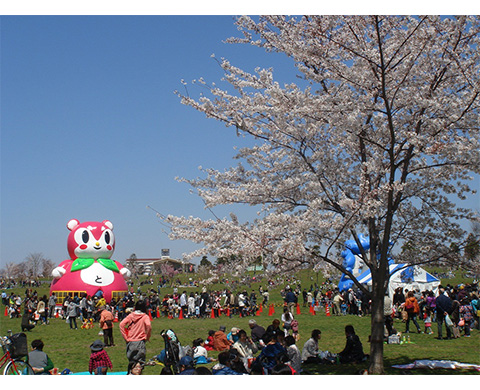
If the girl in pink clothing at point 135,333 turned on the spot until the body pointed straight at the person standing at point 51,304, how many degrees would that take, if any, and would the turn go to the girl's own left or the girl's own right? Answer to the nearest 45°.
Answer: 0° — they already face them

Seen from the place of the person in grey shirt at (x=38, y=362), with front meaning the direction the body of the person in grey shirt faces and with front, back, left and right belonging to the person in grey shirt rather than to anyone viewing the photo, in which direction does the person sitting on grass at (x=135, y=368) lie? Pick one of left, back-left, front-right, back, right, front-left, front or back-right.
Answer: right

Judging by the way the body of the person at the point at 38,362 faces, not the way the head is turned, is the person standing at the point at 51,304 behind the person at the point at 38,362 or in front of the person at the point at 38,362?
in front

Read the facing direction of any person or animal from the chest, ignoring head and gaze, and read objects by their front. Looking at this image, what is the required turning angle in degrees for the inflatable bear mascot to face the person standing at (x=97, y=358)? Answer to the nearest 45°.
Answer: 0° — it already faces them

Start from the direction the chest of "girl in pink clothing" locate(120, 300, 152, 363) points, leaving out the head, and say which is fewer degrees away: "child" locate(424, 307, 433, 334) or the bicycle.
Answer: the child

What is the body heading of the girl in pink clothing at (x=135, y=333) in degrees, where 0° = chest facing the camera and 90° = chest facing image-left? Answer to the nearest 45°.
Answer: approximately 180°

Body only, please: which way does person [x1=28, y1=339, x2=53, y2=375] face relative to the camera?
away from the camera

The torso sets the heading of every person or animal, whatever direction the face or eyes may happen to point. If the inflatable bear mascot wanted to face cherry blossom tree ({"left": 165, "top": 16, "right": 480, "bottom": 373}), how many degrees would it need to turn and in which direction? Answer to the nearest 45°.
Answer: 0° — it already faces it

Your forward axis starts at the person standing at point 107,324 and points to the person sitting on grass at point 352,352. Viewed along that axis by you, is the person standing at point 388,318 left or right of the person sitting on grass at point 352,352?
left
